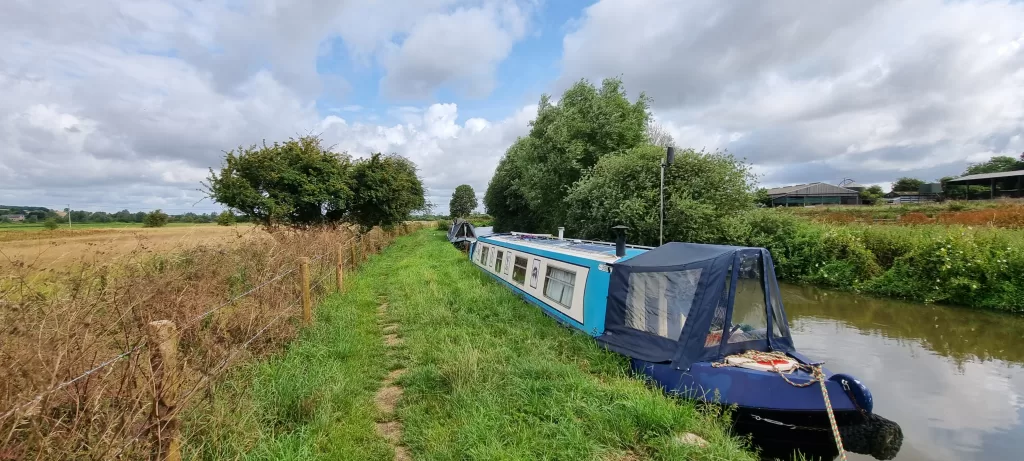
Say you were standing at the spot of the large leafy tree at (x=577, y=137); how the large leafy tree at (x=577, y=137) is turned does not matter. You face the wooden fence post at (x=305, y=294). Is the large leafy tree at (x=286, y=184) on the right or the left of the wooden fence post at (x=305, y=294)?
right

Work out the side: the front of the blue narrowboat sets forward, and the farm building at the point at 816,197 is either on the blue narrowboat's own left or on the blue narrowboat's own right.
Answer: on the blue narrowboat's own left

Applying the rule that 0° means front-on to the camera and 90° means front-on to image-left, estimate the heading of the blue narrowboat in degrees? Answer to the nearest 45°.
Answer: approximately 315°

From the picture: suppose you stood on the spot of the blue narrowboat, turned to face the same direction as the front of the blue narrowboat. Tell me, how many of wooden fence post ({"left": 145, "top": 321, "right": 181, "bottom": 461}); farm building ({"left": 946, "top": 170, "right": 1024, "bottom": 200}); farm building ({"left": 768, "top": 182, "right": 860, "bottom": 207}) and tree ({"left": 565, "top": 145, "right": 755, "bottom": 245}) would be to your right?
1

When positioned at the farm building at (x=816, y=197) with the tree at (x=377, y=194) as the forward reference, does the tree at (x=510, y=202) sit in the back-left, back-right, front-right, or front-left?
front-right

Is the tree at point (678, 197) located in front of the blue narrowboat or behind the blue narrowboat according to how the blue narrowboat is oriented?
behind

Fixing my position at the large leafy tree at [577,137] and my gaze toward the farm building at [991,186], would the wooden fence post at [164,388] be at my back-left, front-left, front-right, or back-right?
back-right

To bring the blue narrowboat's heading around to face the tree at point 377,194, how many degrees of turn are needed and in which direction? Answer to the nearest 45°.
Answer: approximately 180°

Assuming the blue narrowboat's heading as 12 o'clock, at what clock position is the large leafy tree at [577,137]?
The large leafy tree is roughly at 7 o'clock from the blue narrowboat.

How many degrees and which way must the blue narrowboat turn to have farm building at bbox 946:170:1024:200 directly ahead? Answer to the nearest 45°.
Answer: approximately 90° to its left

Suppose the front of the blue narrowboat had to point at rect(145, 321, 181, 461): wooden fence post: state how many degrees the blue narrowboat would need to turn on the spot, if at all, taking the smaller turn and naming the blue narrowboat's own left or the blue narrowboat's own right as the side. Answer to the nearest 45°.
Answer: approximately 90° to the blue narrowboat's own right

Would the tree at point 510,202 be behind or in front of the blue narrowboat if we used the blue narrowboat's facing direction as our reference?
behind

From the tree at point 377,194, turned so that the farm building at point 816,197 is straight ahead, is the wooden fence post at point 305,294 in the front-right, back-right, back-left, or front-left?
back-right

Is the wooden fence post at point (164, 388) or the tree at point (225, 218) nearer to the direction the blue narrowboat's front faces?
the wooden fence post
